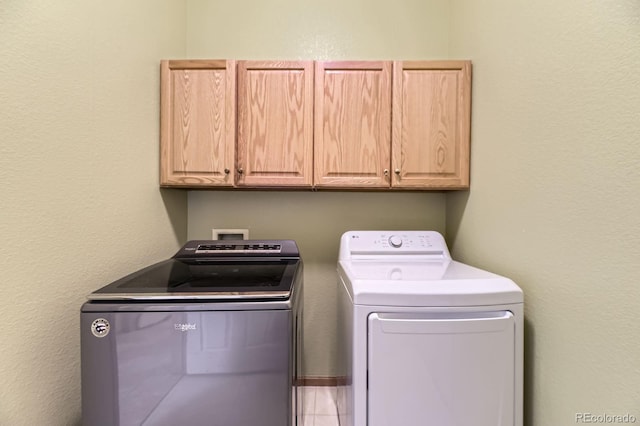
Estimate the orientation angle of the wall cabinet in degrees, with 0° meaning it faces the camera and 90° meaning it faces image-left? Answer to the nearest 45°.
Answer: approximately 0°

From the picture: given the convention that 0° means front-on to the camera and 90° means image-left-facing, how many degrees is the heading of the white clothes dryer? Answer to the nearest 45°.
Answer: approximately 0°
